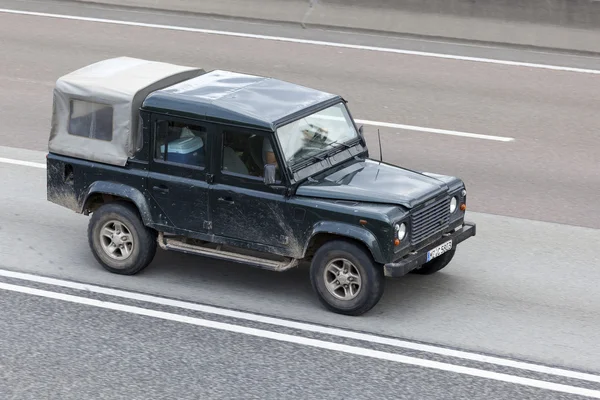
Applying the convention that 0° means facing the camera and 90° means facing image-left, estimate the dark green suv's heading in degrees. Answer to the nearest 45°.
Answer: approximately 315°

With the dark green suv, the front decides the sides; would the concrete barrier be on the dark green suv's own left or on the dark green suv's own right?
on the dark green suv's own left
